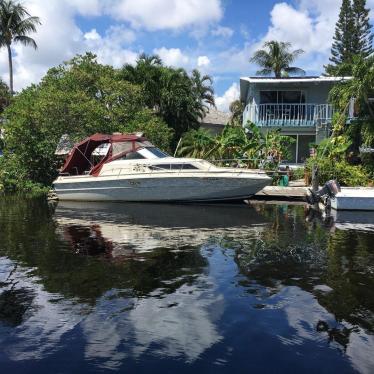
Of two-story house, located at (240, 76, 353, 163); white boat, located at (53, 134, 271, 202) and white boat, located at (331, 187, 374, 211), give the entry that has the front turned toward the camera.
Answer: the two-story house

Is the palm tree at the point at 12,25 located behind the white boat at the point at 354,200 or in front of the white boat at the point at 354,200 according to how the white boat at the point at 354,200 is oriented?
behind

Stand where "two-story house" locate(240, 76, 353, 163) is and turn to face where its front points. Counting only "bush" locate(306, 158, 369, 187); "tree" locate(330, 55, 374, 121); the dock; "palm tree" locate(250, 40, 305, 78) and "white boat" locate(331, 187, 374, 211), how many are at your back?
1

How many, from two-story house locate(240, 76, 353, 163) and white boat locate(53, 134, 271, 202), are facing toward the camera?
1

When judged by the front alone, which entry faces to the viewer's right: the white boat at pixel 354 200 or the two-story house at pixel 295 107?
the white boat

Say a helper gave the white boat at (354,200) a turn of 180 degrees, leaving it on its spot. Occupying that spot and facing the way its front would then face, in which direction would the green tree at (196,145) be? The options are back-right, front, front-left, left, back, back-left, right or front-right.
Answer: front-right

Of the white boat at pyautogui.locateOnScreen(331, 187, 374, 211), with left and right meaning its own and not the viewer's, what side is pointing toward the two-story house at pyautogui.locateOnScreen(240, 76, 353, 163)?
left

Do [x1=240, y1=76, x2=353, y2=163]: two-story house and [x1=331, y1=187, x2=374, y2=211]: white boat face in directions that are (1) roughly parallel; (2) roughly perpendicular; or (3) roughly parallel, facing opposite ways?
roughly perpendicular

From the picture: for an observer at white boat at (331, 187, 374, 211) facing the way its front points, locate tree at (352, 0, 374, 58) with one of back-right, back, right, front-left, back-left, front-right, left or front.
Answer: left

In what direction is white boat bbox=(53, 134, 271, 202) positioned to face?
to the viewer's right

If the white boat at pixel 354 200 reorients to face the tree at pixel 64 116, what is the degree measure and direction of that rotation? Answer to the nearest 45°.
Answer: approximately 180°

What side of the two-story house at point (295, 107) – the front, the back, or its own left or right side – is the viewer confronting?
front

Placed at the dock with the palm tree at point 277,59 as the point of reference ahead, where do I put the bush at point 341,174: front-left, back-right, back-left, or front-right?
front-right

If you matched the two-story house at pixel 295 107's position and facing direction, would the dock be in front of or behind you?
in front

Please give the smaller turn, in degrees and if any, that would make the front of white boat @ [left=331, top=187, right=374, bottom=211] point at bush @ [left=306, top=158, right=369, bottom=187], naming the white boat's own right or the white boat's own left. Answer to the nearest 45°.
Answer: approximately 90° to the white boat's own left

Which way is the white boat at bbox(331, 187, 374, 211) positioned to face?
to the viewer's right
